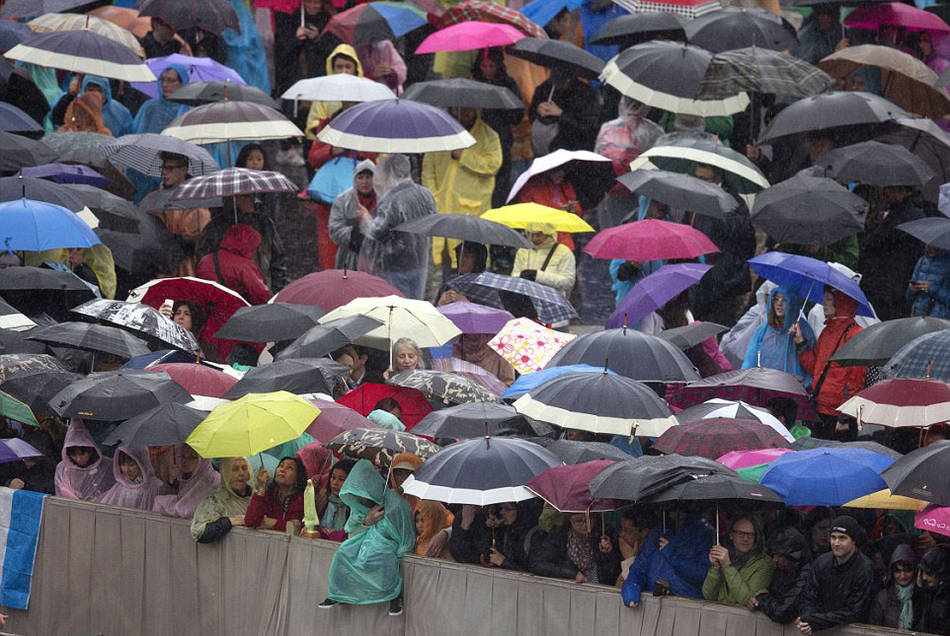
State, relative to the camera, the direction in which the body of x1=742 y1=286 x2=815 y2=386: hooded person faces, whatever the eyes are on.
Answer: toward the camera

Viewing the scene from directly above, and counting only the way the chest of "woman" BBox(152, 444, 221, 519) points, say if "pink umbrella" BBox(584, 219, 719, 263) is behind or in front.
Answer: behind

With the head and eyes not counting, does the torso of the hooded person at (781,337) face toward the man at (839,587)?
yes

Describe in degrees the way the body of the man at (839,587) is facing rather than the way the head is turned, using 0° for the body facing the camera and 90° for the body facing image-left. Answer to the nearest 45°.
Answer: approximately 45°

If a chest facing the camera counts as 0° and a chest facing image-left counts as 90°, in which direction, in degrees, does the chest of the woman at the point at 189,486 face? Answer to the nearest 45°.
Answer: approximately 45°

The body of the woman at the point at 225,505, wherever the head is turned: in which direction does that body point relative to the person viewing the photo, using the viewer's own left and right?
facing the viewer and to the right of the viewer

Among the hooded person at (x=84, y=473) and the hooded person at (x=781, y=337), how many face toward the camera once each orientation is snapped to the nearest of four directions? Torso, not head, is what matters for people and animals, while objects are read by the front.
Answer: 2

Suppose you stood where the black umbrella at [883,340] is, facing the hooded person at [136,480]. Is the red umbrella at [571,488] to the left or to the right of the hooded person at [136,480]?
left

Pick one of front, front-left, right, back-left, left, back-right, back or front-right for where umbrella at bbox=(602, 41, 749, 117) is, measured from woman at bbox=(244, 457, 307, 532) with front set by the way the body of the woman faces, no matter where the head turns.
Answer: back

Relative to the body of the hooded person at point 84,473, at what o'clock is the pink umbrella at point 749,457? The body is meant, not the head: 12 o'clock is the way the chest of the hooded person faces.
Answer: The pink umbrella is roughly at 10 o'clock from the hooded person.

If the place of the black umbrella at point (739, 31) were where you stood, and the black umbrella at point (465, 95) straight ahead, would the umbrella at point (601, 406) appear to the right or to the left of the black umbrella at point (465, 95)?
left

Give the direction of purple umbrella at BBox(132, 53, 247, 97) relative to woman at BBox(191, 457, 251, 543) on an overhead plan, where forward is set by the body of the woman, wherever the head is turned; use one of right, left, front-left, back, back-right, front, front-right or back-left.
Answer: back-left

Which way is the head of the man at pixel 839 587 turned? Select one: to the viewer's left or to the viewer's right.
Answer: to the viewer's left

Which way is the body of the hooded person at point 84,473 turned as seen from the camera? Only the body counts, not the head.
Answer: toward the camera
